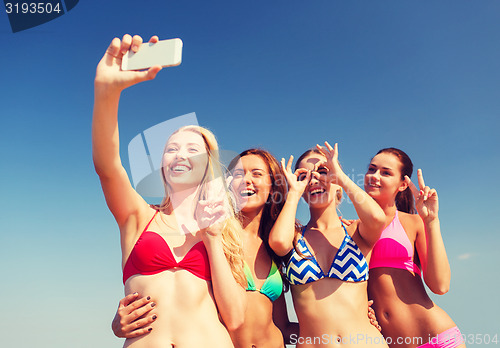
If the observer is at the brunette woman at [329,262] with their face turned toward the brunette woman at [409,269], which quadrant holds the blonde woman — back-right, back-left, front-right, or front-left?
back-right

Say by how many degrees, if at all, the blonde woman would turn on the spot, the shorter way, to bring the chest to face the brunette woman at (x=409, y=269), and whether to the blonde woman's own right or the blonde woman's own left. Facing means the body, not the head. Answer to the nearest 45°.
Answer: approximately 135° to the blonde woman's own left

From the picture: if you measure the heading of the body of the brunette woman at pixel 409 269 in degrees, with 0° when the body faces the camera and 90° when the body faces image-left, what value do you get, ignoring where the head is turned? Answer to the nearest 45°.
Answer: approximately 45°

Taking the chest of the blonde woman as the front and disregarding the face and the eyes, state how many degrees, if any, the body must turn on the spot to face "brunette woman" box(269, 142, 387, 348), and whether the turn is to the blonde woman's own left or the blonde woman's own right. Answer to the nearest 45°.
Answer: approximately 135° to the blonde woman's own left

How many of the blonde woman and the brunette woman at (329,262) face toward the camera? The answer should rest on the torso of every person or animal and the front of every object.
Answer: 2

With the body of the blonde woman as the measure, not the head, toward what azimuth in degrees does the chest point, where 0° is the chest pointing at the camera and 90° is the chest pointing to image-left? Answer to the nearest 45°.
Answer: approximately 0°
